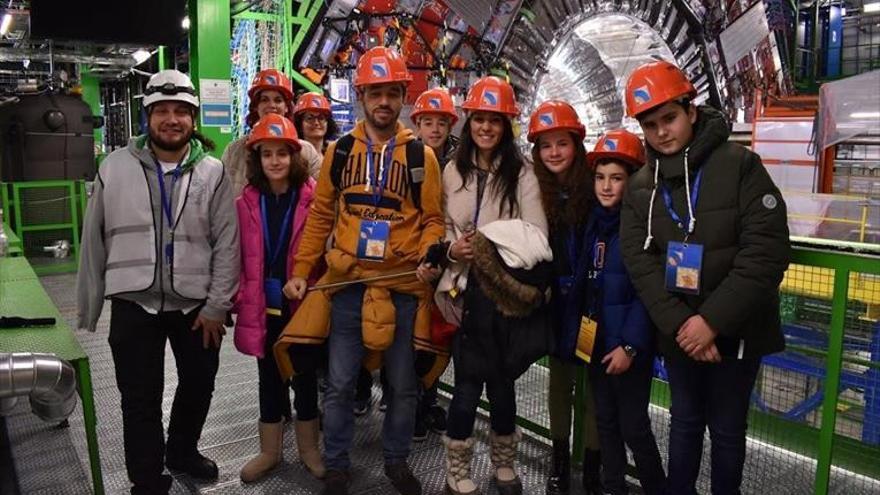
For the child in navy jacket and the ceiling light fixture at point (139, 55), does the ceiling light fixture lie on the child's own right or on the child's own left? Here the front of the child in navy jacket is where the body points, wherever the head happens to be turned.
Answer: on the child's own right

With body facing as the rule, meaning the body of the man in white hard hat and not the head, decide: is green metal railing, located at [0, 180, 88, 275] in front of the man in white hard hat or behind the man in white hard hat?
behind

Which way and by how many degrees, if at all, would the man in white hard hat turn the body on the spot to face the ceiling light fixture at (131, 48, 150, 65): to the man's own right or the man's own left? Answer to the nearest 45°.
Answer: approximately 180°

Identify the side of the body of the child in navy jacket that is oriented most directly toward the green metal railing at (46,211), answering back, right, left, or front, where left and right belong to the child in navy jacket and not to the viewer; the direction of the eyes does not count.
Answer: right

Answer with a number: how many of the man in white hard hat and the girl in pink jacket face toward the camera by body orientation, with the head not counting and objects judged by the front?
2
